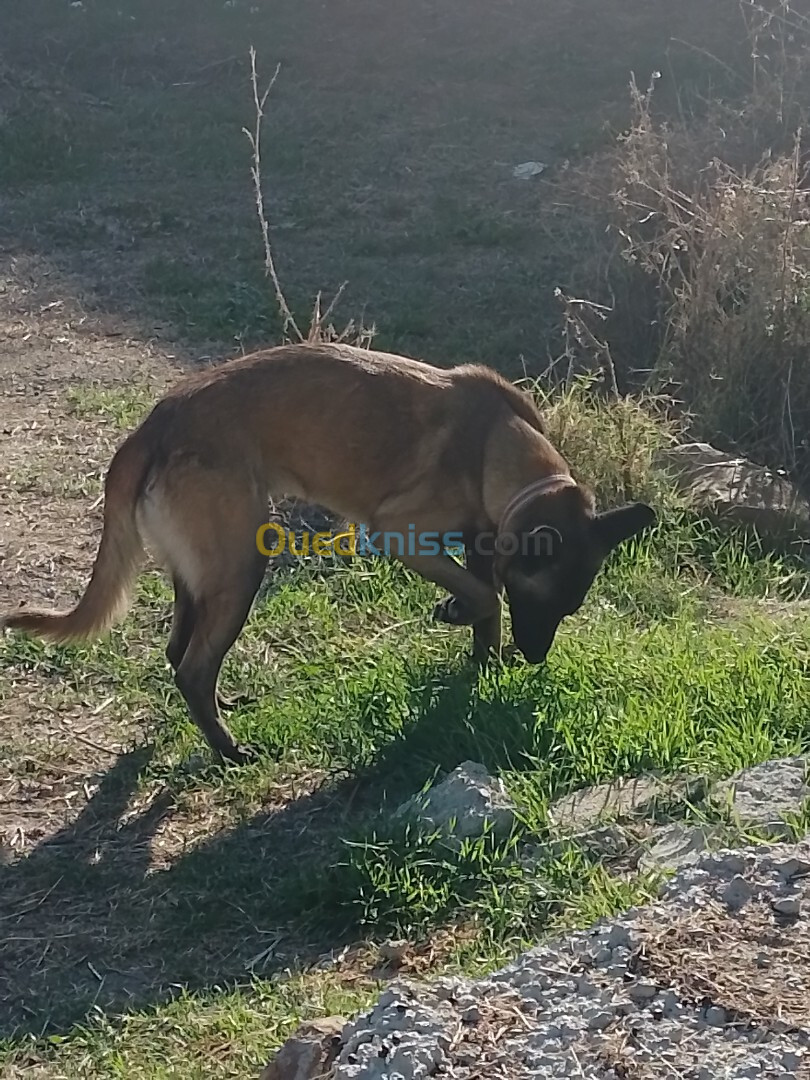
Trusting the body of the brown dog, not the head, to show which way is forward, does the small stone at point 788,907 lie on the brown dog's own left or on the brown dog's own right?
on the brown dog's own right

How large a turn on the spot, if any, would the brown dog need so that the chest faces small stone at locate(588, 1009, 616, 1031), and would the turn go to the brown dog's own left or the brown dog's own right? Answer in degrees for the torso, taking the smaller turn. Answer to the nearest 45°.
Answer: approximately 90° to the brown dog's own right

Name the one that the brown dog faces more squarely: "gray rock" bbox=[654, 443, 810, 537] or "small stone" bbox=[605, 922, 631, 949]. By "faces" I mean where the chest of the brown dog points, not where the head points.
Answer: the gray rock

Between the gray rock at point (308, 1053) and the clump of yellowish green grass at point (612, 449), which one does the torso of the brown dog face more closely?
the clump of yellowish green grass

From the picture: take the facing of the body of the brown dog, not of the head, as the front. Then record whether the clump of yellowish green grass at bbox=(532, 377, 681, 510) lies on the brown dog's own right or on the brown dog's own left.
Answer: on the brown dog's own left

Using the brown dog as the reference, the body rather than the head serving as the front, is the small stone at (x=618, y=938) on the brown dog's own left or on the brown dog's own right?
on the brown dog's own right

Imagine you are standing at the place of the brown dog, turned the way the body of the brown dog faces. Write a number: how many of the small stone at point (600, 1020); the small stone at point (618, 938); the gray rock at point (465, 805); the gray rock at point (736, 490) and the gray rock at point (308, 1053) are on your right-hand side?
4

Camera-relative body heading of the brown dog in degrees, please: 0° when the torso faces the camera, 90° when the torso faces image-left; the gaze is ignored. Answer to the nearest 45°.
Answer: approximately 270°

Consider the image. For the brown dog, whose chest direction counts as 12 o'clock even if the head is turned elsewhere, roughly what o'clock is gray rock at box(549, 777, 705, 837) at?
The gray rock is roughly at 2 o'clock from the brown dog.

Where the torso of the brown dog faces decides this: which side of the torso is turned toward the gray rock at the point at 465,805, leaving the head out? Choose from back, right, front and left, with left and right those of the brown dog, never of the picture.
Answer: right
